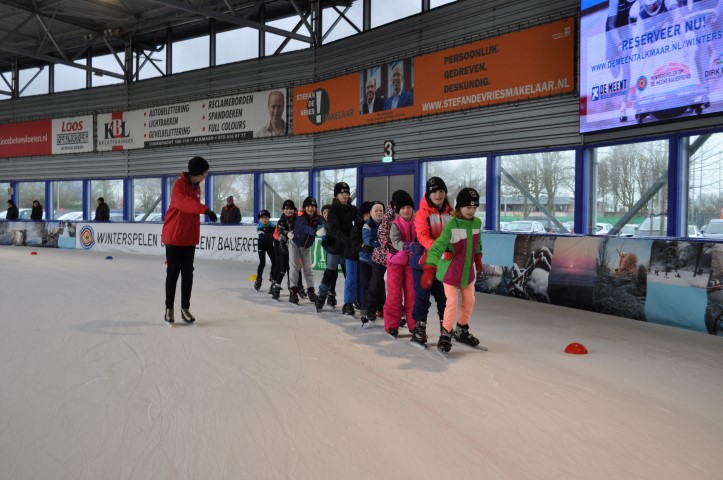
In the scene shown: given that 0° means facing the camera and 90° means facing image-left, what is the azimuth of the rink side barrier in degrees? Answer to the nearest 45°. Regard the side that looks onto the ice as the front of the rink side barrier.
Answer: approximately 45°

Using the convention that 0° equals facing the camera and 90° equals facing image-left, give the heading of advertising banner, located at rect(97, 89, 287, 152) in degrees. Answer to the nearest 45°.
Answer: approximately 45°

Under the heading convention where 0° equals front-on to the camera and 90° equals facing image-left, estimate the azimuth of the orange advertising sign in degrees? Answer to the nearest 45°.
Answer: approximately 45°

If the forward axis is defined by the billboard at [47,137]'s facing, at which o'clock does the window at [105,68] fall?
The window is roughly at 9 o'clock from the billboard.

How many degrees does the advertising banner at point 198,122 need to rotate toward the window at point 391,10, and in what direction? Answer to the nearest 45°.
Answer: approximately 90° to its left

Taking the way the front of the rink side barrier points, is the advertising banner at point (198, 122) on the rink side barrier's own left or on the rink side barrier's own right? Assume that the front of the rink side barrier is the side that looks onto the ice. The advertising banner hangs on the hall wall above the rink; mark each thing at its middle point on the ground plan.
on the rink side barrier's own right

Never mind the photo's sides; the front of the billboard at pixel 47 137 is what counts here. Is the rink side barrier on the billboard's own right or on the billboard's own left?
on the billboard's own left

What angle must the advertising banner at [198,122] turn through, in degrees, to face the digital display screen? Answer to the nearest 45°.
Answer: approximately 90° to its left

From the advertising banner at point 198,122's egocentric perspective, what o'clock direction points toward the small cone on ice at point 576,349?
The small cone on ice is roughly at 10 o'clock from the advertising banner.

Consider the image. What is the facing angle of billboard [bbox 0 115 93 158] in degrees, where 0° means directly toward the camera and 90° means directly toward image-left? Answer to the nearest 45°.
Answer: approximately 45°
